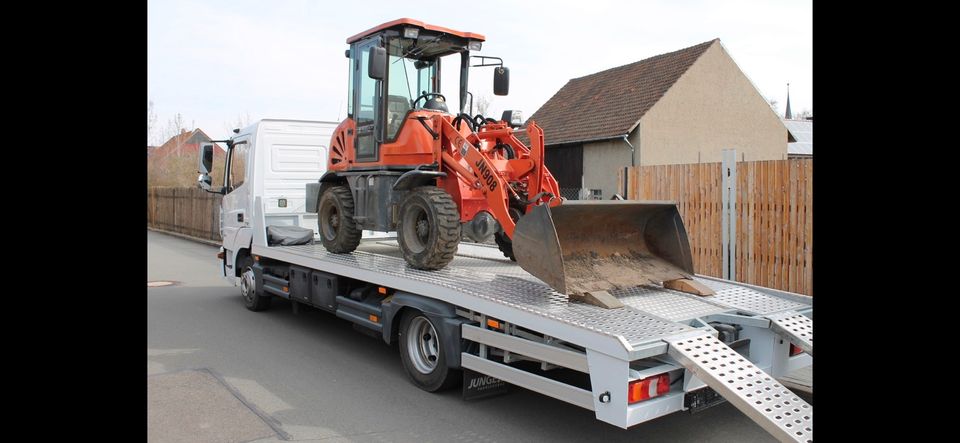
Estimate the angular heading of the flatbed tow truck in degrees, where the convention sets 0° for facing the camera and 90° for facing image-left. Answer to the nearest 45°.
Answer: approximately 135°

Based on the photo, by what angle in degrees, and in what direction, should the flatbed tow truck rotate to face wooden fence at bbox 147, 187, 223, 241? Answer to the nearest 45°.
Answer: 0° — it already faces it

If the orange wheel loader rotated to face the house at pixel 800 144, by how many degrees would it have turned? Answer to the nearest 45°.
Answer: approximately 90° to its left

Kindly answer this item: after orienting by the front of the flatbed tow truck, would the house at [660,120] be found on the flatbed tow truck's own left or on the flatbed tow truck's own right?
on the flatbed tow truck's own right

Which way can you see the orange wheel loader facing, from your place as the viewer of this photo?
facing the viewer and to the right of the viewer

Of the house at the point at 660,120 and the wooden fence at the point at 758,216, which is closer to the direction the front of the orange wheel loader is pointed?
the wooden fence

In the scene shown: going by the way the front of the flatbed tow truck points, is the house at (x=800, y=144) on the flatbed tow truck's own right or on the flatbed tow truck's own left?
on the flatbed tow truck's own right

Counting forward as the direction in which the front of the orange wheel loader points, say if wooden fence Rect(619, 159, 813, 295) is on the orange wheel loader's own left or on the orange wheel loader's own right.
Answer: on the orange wheel loader's own left

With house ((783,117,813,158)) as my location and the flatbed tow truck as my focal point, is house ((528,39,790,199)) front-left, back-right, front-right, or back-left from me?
front-right

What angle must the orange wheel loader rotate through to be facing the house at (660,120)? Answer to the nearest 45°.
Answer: approximately 135° to its left

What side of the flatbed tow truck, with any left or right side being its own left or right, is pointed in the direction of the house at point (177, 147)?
front

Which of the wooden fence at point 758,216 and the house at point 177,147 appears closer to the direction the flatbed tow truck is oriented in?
the house
